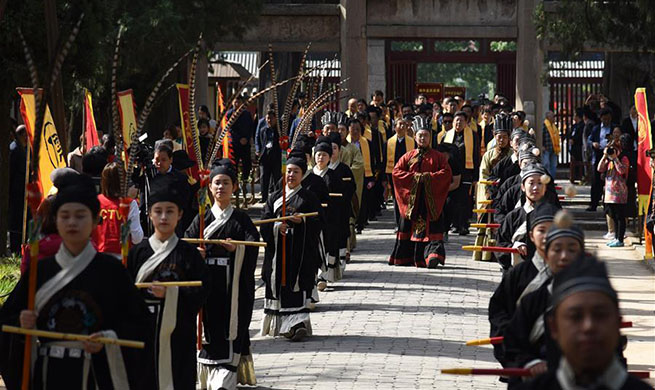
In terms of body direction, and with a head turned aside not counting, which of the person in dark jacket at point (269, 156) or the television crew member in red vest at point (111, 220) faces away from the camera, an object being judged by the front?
the television crew member in red vest

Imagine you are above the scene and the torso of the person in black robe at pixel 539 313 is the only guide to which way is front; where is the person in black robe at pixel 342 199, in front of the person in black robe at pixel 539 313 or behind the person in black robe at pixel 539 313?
behind

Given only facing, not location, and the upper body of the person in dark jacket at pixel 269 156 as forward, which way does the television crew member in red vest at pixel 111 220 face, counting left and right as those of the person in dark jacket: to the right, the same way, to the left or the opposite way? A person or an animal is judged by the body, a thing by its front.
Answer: the opposite way

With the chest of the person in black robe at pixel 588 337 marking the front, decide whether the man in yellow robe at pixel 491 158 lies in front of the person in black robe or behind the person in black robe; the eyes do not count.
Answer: behind

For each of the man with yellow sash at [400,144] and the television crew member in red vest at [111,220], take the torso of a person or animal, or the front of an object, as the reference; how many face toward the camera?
1

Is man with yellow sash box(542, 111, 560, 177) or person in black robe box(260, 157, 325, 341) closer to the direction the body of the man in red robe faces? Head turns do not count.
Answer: the person in black robe

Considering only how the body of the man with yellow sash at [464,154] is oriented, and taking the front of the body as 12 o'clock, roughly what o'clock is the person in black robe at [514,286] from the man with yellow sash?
The person in black robe is roughly at 12 o'clock from the man with yellow sash.

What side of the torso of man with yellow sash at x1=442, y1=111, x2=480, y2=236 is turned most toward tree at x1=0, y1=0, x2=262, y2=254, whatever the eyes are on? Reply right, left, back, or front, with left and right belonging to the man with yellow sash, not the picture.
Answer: right

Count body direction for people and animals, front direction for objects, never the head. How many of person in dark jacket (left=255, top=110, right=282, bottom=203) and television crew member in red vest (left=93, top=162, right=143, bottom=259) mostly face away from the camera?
1

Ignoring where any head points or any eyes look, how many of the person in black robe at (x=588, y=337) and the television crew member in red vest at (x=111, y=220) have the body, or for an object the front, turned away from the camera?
1

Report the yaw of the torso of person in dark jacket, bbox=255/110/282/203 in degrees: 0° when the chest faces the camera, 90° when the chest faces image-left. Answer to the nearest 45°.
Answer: approximately 0°
